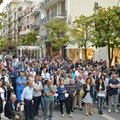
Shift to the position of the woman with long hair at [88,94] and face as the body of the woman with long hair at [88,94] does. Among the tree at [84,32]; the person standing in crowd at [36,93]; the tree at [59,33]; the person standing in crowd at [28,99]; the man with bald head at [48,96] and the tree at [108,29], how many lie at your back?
3

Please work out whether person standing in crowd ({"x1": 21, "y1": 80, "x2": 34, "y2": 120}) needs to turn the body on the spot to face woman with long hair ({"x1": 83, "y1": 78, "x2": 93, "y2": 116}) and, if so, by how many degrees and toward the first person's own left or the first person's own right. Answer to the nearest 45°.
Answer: approximately 90° to the first person's own left

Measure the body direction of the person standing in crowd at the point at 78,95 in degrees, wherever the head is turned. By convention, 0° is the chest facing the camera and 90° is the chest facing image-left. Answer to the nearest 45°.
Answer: approximately 45°

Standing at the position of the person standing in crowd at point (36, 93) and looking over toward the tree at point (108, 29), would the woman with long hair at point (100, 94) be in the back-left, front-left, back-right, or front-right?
front-right

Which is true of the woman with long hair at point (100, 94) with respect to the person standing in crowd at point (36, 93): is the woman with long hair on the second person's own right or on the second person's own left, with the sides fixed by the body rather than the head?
on the second person's own left

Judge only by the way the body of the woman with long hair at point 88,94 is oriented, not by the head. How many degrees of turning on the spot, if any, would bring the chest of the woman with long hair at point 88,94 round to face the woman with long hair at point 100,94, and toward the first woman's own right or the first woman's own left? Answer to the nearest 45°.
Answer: approximately 135° to the first woman's own left

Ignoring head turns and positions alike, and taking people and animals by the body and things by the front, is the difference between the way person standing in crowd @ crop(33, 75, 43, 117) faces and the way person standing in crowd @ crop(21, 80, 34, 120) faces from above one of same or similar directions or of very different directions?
same or similar directions

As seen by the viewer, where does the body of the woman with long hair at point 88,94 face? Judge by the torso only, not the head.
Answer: toward the camera

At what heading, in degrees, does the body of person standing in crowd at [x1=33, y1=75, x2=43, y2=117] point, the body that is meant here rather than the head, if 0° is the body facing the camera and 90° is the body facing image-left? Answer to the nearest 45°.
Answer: approximately 315°
